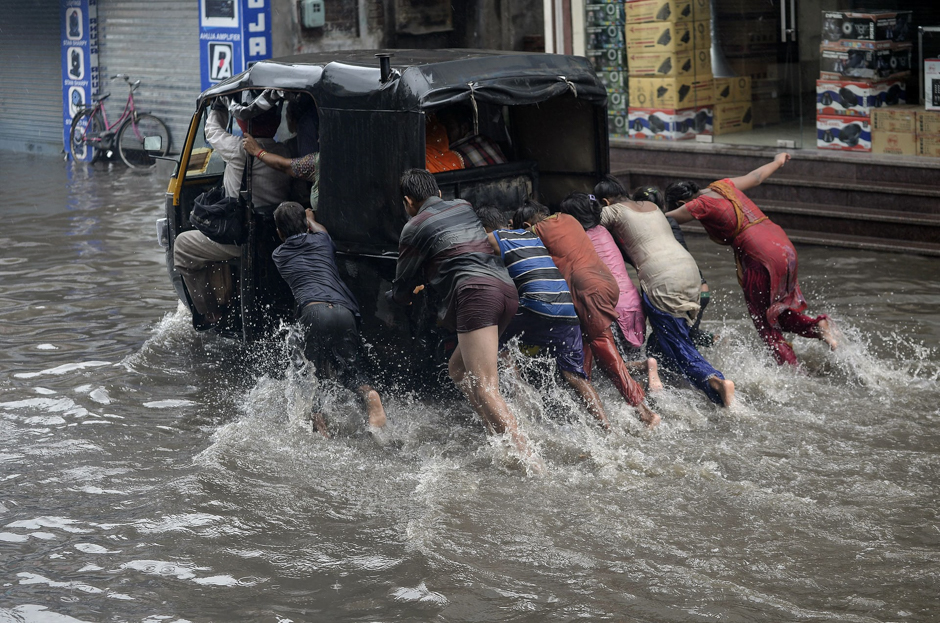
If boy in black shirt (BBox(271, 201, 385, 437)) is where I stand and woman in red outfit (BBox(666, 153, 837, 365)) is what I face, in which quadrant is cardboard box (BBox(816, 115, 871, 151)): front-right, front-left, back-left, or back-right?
front-left

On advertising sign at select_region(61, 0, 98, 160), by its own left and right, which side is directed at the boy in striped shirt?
front

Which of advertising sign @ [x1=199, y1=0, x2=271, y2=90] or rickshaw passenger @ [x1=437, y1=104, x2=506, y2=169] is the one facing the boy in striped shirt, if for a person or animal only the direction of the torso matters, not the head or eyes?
the advertising sign

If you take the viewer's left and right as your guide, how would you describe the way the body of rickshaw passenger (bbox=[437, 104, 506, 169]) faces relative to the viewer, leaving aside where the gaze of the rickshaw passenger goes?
facing away from the viewer and to the left of the viewer

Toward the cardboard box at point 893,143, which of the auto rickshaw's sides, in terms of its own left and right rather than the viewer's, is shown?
right

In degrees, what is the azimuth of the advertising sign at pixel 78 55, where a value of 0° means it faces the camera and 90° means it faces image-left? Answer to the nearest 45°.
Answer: approximately 0°

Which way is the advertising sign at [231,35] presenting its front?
toward the camera

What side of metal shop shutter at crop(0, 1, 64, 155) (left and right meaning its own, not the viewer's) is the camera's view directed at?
front

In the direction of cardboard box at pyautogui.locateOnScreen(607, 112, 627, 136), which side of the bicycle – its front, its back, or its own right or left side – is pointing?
front

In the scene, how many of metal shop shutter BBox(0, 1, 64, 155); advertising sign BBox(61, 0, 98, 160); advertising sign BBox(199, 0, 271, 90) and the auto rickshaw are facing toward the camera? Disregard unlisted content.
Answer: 3

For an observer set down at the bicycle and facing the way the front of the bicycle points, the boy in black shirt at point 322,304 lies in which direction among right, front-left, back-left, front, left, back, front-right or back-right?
front-right

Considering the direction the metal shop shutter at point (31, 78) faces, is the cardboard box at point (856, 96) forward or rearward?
forward
